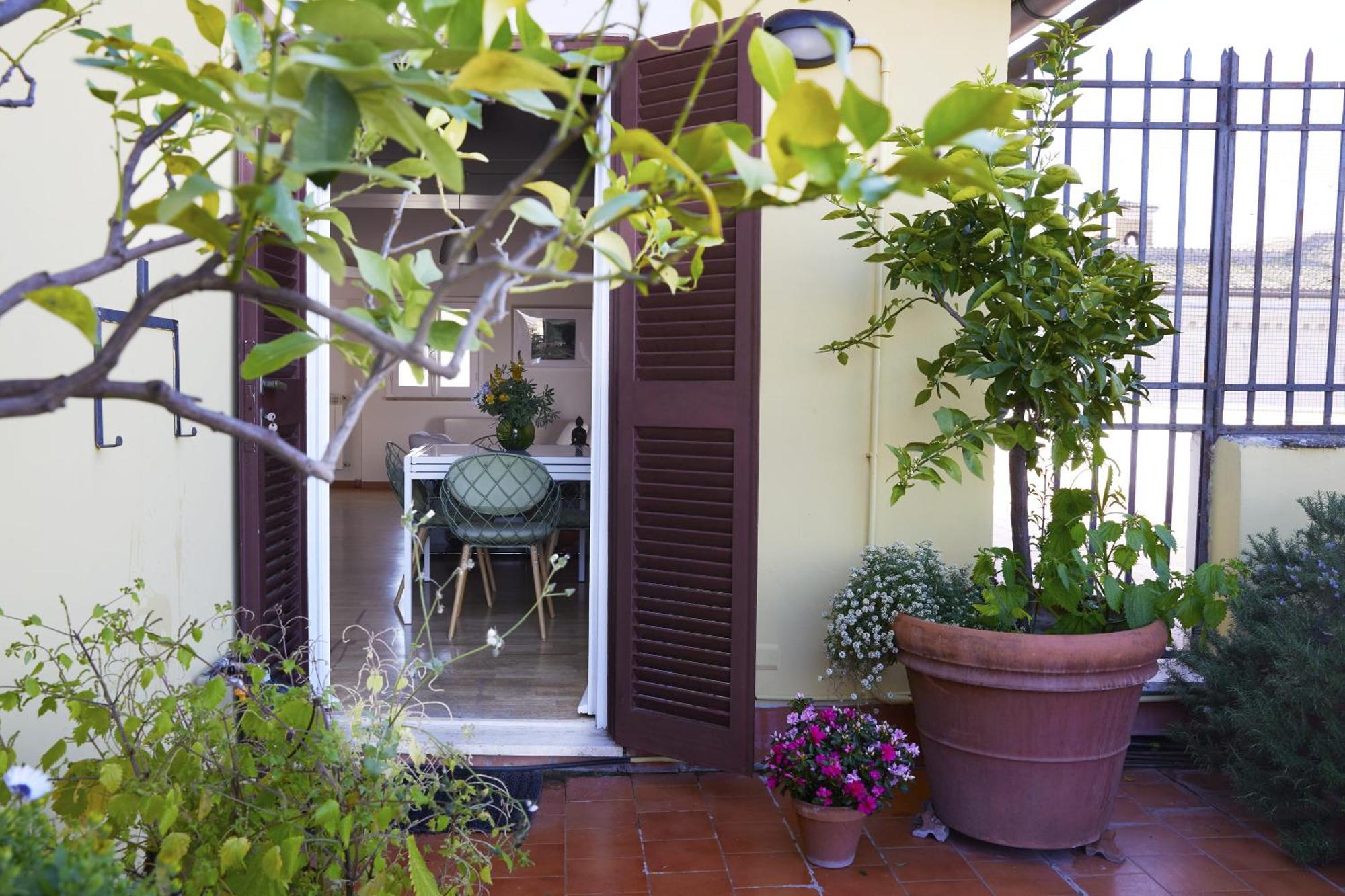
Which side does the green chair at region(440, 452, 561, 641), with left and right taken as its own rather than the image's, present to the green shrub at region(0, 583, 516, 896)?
back

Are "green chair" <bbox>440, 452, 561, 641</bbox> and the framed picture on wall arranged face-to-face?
yes

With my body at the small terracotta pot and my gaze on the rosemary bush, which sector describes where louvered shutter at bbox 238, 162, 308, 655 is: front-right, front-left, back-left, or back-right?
back-left

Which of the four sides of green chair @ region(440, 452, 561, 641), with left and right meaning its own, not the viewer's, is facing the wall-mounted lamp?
back

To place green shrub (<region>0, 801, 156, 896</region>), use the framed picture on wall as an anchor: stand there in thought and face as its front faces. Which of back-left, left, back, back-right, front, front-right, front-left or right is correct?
front

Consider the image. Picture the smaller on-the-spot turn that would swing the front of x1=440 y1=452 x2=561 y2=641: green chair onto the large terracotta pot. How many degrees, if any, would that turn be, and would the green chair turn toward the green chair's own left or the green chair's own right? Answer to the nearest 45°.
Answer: approximately 135° to the green chair's own right

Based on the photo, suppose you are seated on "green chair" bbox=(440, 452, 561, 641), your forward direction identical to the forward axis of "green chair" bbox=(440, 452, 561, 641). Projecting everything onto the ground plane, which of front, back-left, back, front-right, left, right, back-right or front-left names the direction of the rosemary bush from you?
back-right

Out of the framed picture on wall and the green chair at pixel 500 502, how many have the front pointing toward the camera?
1

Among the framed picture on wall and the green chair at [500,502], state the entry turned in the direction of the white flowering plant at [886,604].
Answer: the framed picture on wall

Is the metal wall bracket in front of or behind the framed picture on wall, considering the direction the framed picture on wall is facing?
in front

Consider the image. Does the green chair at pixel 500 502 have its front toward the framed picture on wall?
yes

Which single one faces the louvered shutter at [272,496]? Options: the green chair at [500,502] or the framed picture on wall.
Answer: the framed picture on wall

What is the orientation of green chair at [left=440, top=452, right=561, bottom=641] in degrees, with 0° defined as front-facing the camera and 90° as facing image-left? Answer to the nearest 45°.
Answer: approximately 180°

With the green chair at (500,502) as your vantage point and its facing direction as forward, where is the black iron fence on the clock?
The black iron fence is roughly at 4 o'clock from the green chair.

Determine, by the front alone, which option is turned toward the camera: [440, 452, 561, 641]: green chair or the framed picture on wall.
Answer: the framed picture on wall

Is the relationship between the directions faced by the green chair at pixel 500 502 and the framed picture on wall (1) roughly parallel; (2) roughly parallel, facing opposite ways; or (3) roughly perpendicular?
roughly parallel, facing opposite ways

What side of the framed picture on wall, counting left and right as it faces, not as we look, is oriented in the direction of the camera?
front

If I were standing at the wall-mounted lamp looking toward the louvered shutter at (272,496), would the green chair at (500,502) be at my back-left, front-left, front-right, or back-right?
front-right

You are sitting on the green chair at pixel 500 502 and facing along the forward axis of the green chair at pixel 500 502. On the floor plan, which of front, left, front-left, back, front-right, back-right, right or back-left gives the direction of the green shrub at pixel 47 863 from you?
back

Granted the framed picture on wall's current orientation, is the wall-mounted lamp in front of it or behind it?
in front
